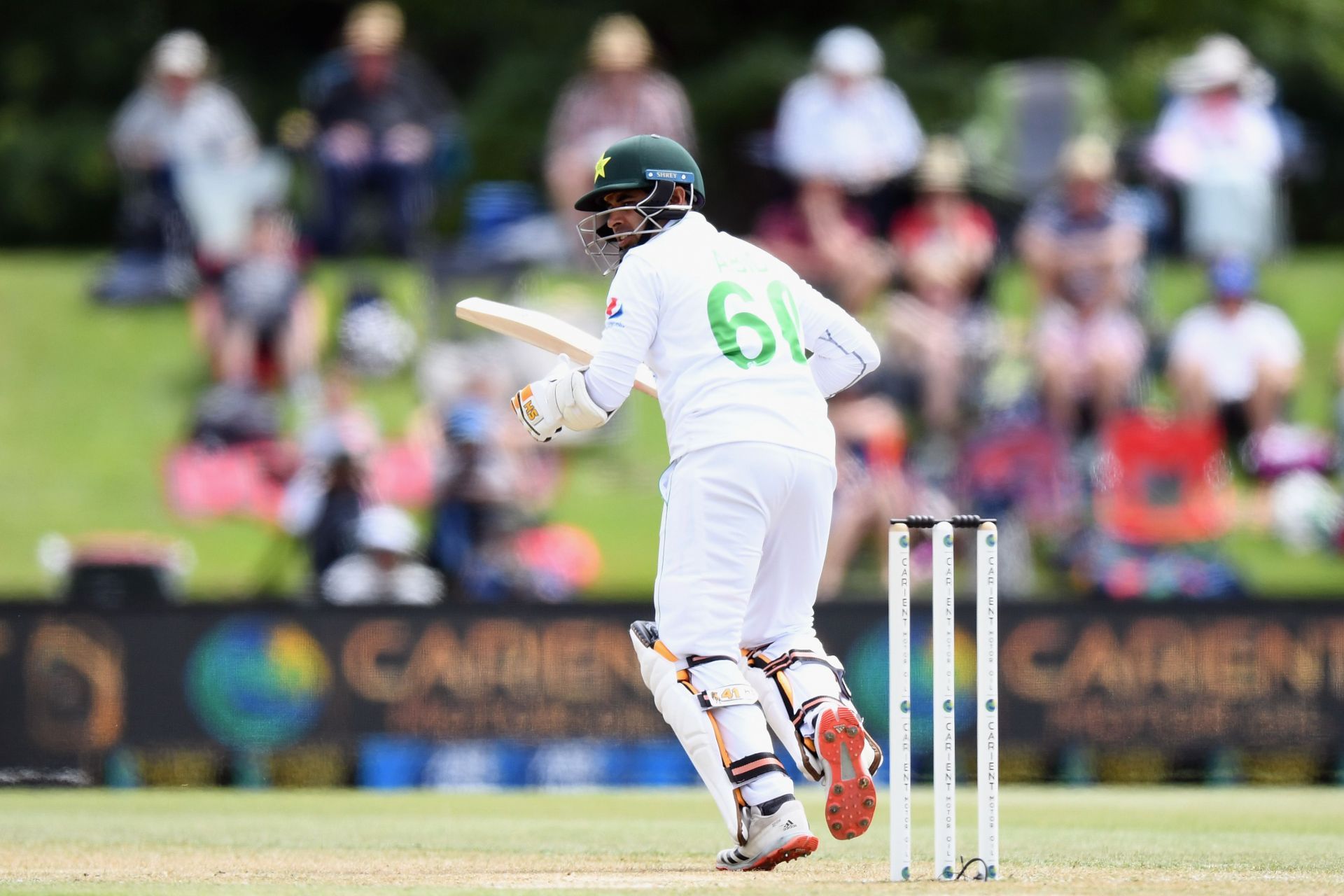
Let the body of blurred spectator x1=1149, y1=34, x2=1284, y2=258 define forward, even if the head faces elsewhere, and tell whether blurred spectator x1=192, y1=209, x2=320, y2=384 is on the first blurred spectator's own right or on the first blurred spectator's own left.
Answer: on the first blurred spectator's own right

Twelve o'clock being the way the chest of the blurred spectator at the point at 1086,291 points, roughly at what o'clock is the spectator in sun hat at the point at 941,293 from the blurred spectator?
The spectator in sun hat is roughly at 3 o'clock from the blurred spectator.

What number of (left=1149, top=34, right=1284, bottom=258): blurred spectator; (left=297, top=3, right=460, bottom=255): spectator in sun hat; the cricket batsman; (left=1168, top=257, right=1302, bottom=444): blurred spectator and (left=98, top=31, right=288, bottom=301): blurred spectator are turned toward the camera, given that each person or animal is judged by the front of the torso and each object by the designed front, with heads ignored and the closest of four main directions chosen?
4

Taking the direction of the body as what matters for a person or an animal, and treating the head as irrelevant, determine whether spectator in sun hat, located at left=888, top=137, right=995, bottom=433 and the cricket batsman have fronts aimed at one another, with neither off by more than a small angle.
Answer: no

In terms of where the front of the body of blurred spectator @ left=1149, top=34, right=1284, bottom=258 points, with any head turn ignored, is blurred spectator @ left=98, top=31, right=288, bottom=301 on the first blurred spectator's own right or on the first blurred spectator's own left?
on the first blurred spectator's own right

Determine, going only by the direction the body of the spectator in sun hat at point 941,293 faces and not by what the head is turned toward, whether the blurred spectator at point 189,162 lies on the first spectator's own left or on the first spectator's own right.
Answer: on the first spectator's own right

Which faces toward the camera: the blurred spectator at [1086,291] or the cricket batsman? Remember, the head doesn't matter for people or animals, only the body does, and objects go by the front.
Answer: the blurred spectator

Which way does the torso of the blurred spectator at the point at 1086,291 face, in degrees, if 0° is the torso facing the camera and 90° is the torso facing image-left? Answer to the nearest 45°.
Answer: approximately 0°

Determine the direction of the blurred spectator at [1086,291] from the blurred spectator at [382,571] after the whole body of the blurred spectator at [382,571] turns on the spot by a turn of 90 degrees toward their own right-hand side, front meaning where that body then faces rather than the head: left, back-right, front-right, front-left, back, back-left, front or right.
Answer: back

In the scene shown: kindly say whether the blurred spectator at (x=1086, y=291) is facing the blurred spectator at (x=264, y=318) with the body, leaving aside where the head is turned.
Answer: no

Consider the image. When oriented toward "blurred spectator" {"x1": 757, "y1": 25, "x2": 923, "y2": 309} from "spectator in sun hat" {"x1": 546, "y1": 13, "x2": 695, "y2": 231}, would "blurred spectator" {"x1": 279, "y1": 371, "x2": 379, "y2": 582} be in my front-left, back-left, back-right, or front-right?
back-right

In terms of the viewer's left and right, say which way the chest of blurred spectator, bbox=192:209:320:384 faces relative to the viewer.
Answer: facing the viewer

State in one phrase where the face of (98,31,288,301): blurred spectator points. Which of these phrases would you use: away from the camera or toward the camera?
toward the camera

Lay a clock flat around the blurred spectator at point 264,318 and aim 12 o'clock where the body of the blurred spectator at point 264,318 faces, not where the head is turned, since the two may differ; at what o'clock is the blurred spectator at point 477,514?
the blurred spectator at point 477,514 is roughly at 11 o'clock from the blurred spectator at point 264,318.

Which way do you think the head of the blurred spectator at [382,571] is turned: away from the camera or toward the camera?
toward the camera

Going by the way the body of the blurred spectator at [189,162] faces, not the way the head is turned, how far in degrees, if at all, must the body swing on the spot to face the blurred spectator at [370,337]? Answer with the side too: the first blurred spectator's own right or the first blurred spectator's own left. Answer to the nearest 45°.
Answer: approximately 45° to the first blurred spectator's own left

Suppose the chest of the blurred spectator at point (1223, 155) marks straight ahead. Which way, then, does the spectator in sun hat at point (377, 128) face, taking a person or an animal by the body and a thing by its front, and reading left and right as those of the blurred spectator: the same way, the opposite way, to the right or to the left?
the same way

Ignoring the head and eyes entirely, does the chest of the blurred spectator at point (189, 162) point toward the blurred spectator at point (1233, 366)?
no

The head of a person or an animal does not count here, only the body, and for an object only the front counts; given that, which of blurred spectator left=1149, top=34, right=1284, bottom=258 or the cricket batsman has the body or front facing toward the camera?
the blurred spectator

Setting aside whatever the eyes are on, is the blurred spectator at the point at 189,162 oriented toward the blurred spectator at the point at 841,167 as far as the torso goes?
no

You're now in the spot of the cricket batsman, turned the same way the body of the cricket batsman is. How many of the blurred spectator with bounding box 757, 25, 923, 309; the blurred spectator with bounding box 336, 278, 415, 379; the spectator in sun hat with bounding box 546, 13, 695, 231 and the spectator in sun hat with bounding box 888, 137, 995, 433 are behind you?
0

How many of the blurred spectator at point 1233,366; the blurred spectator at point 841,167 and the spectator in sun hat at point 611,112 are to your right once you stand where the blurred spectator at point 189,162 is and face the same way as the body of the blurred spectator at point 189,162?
0
